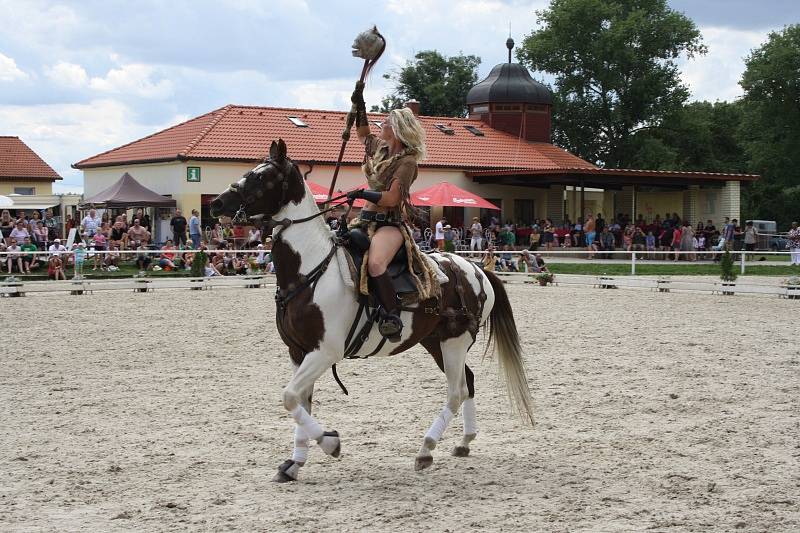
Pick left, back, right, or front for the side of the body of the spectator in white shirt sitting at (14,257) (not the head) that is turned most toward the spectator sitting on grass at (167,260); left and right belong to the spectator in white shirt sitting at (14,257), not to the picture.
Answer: left

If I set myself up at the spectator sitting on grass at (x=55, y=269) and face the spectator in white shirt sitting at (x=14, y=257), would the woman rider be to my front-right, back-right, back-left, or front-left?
back-left

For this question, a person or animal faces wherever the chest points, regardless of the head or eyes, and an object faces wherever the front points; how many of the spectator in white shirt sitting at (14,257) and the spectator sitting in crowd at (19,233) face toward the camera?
2

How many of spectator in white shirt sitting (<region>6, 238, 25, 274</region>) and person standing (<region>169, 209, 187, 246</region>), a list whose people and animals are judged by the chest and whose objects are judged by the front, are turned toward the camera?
2

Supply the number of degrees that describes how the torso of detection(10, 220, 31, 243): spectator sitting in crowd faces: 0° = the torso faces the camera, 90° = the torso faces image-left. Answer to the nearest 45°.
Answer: approximately 0°
